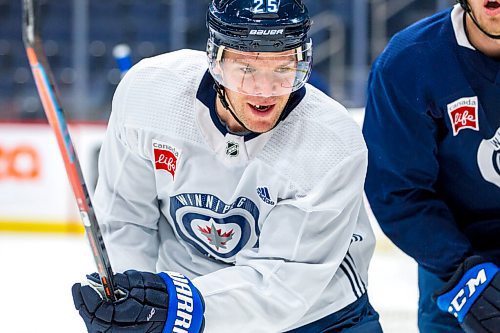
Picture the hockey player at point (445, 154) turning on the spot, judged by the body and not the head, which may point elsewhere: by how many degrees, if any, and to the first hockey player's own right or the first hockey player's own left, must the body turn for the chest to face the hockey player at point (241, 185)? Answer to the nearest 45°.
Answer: approximately 45° to the first hockey player's own right

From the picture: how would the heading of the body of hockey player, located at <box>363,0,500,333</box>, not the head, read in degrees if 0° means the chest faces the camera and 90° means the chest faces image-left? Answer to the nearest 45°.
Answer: approximately 0°
